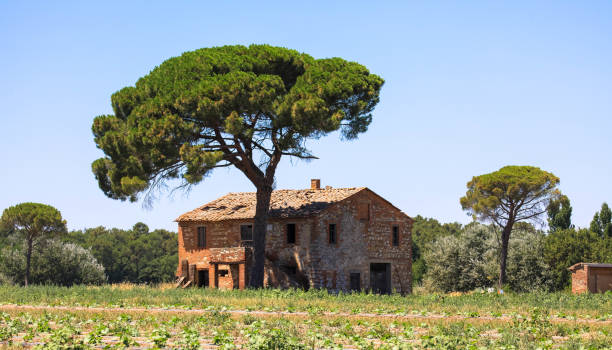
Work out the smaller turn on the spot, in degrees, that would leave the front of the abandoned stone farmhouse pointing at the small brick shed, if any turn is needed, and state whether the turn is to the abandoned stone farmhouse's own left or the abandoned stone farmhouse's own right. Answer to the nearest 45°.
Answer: approximately 135° to the abandoned stone farmhouse's own left

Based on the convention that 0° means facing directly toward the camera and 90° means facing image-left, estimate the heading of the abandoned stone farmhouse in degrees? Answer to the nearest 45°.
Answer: approximately 45°

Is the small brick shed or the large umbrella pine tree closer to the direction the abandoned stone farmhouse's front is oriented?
the large umbrella pine tree

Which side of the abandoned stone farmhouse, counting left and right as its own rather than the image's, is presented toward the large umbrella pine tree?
front
